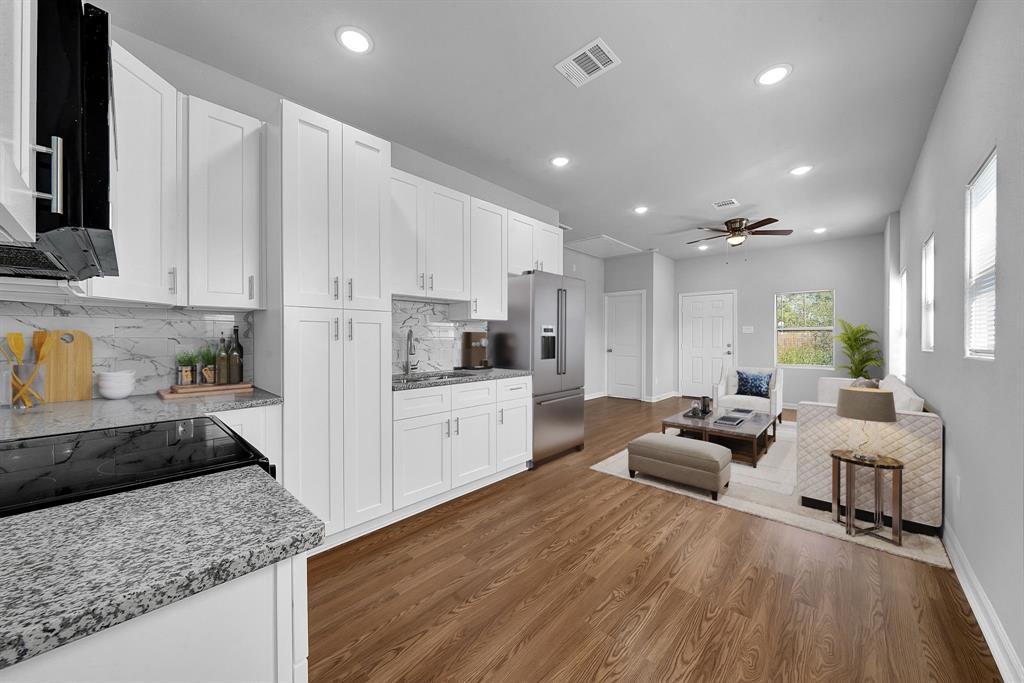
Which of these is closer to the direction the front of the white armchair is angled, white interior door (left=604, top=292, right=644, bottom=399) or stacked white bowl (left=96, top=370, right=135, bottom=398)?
the stacked white bowl

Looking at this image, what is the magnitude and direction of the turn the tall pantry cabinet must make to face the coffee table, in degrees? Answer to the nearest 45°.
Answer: approximately 45° to its left

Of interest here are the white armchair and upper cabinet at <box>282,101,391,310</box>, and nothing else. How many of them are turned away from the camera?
0

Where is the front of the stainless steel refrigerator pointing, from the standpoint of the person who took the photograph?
facing the viewer and to the right of the viewer

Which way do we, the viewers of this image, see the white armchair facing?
facing the viewer and to the left of the viewer

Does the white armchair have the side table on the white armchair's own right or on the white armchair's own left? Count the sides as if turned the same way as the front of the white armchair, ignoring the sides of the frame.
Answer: on the white armchair's own left

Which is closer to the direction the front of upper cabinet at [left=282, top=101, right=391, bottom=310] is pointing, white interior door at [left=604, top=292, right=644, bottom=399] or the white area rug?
the white area rug

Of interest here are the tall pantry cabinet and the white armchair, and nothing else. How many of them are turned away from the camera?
0

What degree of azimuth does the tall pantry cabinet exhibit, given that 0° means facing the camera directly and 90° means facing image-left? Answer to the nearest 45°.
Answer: approximately 315°

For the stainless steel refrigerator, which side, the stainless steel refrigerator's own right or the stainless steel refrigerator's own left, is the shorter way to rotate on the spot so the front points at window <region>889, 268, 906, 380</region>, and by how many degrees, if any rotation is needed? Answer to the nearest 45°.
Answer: approximately 45° to the stainless steel refrigerator's own left

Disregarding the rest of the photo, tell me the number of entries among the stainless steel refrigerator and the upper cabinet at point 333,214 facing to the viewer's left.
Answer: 0
